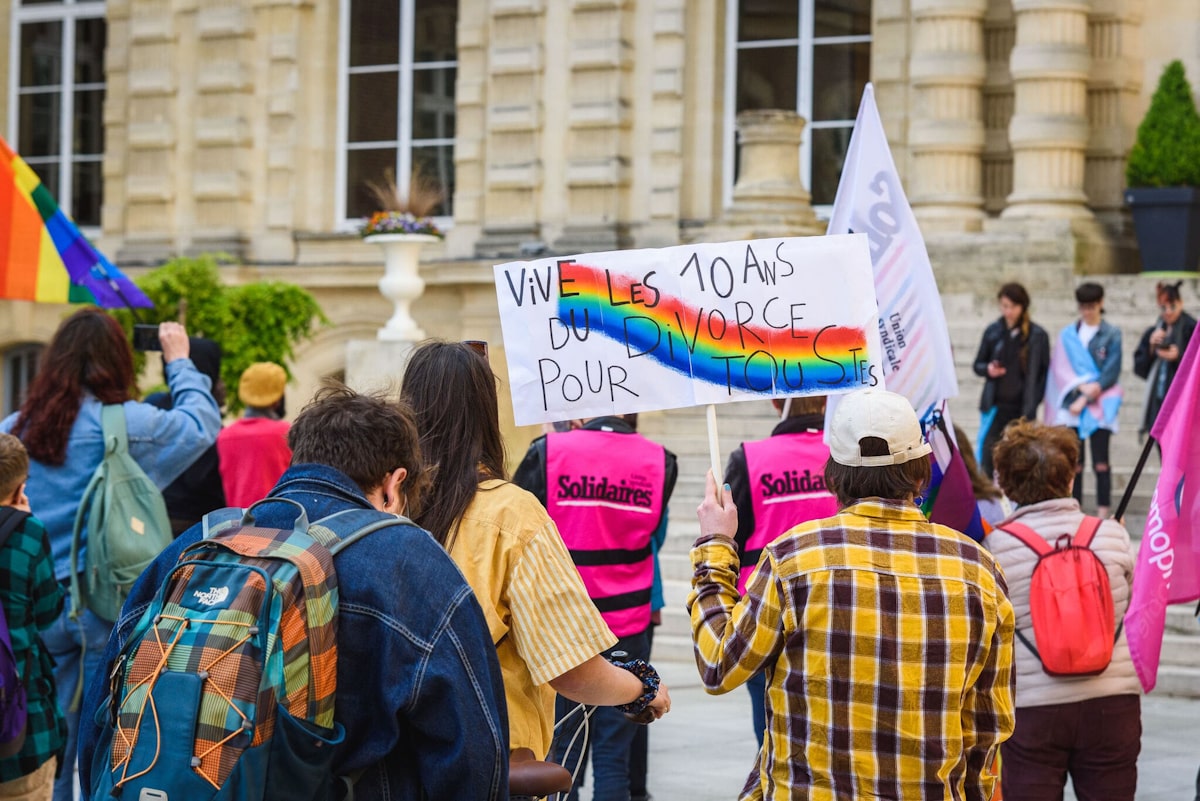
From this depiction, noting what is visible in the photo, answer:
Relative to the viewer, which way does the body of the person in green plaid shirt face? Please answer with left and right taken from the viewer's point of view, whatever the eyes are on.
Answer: facing away from the viewer and to the right of the viewer

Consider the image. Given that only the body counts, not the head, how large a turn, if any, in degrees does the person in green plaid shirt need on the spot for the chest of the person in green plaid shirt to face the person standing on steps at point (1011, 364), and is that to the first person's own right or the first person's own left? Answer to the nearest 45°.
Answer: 0° — they already face them

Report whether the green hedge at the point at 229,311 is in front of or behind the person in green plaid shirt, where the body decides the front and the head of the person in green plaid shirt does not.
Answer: in front

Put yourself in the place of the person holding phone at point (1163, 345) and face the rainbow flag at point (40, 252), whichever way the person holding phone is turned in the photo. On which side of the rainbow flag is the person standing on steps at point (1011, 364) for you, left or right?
right

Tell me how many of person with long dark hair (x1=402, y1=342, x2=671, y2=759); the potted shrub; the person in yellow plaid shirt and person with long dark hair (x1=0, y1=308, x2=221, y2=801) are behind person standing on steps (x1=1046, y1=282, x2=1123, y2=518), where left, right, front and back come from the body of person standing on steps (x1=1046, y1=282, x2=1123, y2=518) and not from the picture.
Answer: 1

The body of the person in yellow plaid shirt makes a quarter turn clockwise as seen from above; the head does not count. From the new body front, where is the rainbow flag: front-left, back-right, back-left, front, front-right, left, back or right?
back-left

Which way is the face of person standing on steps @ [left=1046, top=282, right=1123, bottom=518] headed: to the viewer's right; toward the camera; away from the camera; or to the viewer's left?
toward the camera

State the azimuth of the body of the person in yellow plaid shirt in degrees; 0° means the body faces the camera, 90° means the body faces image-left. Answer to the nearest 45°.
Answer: approximately 180°

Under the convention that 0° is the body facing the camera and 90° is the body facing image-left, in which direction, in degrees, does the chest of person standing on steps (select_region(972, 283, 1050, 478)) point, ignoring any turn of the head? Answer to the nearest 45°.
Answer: approximately 45°

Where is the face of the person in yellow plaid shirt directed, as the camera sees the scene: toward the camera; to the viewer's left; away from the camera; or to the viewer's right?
away from the camera

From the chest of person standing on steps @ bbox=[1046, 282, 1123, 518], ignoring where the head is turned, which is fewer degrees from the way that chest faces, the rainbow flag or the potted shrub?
the rainbow flag

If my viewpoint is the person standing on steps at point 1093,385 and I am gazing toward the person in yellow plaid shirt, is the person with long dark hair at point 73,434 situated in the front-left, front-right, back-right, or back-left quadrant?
front-right

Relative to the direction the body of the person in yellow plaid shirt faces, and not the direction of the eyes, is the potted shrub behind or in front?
in front

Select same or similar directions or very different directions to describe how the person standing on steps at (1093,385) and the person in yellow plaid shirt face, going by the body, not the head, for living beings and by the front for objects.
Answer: very different directions
